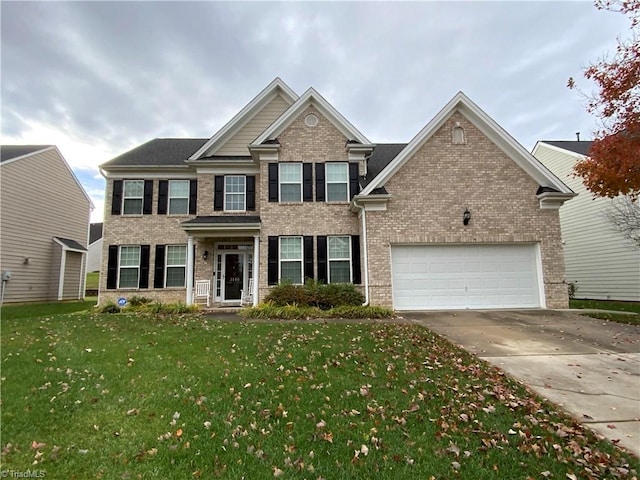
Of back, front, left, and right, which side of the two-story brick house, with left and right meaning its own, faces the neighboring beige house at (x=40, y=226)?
right

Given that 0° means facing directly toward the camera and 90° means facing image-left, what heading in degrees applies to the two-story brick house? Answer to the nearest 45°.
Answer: approximately 0°

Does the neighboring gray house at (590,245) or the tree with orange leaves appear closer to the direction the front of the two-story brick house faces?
the tree with orange leaves

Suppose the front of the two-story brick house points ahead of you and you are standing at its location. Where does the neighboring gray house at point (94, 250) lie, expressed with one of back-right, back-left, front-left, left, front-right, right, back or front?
back-right

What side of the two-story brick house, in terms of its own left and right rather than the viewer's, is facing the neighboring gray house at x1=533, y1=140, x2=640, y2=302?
left

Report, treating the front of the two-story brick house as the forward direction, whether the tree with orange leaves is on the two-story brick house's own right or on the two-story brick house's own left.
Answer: on the two-story brick house's own left
